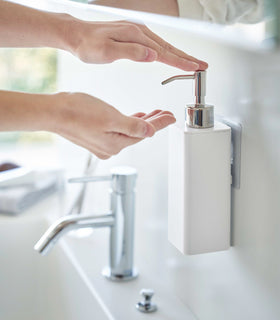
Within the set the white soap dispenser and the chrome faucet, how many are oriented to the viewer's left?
2

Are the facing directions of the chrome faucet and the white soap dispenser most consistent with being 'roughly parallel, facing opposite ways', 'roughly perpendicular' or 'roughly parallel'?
roughly parallel

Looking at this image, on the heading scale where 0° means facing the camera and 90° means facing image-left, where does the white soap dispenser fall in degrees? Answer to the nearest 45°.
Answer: approximately 90°

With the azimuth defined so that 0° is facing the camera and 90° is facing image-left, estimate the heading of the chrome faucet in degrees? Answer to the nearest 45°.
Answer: approximately 90°
